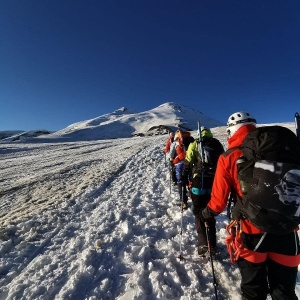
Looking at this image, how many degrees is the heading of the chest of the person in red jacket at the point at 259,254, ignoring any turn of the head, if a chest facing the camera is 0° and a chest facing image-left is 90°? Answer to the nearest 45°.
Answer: approximately 180°

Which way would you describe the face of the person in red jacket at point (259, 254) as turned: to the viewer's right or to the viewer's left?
to the viewer's left

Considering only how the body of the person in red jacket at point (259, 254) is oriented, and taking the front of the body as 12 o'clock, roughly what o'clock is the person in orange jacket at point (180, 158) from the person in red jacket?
The person in orange jacket is roughly at 11 o'clock from the person in red jacket.
